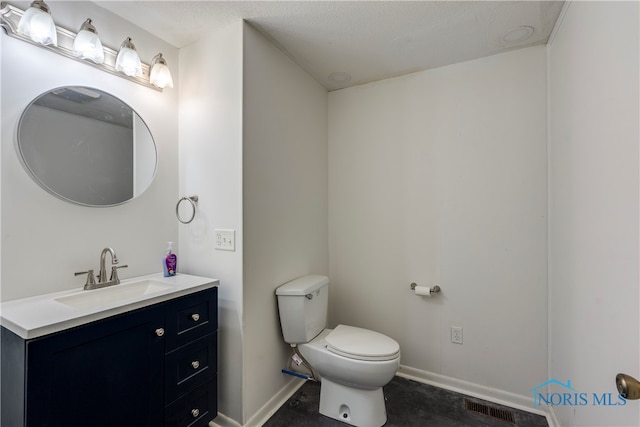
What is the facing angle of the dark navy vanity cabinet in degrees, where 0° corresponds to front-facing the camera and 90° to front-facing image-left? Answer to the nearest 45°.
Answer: approximately 315°

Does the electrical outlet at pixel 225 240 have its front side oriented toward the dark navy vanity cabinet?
yes

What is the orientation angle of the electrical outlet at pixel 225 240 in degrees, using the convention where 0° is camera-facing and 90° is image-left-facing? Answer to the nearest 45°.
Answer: approximately 45°

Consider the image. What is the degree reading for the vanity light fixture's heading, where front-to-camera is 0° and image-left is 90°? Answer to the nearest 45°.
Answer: approximately 315°

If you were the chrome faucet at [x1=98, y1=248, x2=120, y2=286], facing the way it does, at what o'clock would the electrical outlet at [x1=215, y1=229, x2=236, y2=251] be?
The electrical outlet is roughly at 11 o'clock from the chrome faucet.
